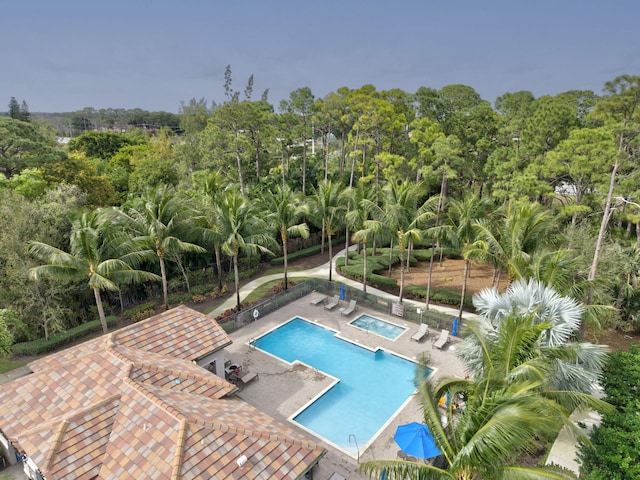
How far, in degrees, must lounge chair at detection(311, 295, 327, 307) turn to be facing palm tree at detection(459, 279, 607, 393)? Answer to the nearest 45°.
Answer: approximately 90° to its left

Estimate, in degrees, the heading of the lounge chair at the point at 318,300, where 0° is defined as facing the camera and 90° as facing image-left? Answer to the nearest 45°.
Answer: approximately 45°

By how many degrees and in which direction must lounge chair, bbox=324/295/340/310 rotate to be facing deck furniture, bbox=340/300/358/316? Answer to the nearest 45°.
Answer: approximately 90° to its left

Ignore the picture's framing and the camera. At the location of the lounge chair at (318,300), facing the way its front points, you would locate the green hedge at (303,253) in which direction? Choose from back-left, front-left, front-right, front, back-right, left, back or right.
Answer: back-right

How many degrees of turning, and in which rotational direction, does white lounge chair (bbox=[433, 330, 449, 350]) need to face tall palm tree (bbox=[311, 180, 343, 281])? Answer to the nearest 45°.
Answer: approximately 90° to its right

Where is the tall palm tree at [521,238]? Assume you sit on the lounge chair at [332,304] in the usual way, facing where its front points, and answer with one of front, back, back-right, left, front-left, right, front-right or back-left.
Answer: left

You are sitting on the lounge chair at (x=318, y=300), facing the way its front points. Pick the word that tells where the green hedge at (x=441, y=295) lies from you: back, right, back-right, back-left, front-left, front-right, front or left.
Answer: back-left

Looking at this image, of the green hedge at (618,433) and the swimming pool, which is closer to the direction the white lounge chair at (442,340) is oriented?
the swimming pool

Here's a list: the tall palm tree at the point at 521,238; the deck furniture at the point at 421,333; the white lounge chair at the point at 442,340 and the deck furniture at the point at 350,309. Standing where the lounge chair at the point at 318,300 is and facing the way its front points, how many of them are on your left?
4

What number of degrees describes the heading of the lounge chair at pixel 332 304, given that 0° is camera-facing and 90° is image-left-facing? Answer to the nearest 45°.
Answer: approximately 45°
